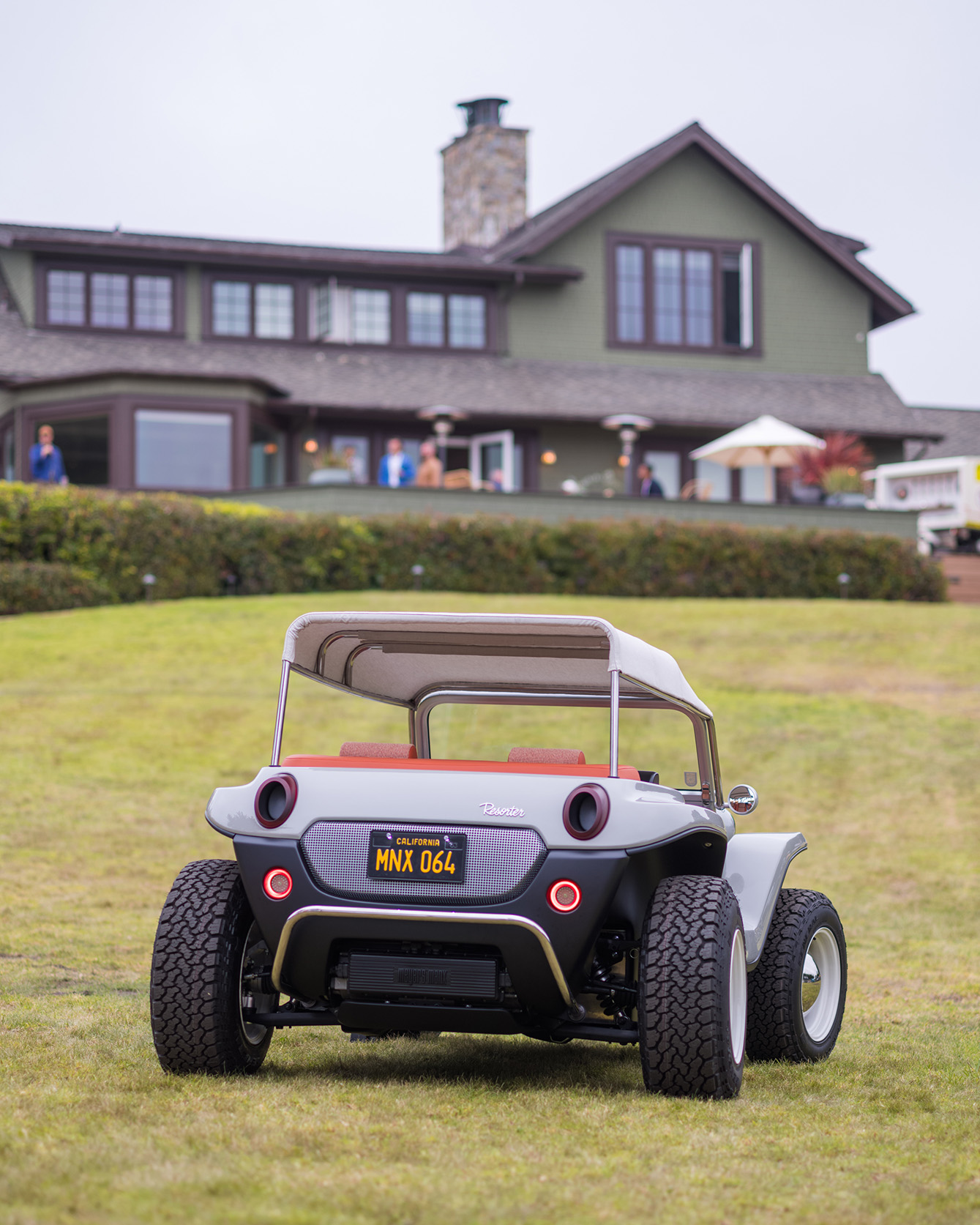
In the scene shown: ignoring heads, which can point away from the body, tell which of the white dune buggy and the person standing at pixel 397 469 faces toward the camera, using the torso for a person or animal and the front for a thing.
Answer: the person standing

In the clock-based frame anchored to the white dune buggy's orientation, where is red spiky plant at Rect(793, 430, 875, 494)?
The red spiky plant is roughly at 11 o'clock from the white dune buggy.

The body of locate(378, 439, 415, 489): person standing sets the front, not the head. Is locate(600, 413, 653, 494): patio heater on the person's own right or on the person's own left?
on the person's own left

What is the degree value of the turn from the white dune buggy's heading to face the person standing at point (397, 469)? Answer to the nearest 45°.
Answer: approximately 45° to its left

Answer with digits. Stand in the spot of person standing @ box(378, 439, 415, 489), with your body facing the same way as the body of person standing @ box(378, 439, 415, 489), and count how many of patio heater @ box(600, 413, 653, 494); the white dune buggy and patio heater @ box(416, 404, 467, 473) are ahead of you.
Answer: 1

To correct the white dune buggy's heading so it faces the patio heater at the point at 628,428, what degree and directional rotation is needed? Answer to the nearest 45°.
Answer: approximately 45° to its left

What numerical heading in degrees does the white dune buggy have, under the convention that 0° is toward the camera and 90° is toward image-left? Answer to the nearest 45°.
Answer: approximately 225°

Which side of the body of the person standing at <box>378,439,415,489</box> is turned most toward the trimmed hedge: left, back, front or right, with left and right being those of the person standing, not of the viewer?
front

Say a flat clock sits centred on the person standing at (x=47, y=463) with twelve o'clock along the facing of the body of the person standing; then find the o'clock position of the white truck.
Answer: The white truck is roughly at 9 o'clock from the person standing.

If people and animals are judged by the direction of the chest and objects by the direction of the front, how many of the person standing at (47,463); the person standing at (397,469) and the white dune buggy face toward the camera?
2

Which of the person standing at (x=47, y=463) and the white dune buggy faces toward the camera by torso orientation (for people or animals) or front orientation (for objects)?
the person standing

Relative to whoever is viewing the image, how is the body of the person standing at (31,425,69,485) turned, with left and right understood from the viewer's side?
facing the viewer

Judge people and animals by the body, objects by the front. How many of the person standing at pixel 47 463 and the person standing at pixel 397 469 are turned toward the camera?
2

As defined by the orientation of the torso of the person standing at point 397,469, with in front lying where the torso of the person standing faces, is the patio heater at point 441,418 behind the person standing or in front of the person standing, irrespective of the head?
behind

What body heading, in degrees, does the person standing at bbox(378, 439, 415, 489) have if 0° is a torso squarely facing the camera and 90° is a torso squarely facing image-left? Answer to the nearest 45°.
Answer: approximately 0°

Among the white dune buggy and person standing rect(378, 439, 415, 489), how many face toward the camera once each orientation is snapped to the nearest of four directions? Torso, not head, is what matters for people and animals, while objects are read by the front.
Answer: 1
